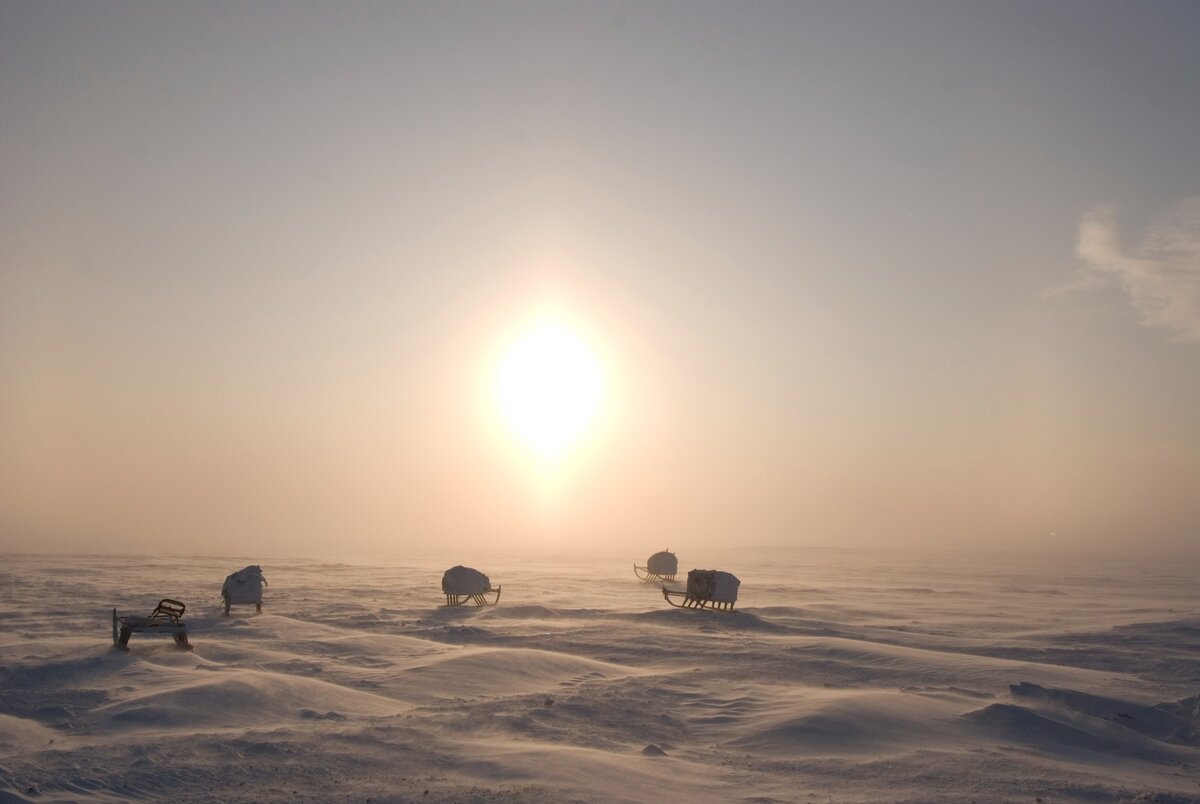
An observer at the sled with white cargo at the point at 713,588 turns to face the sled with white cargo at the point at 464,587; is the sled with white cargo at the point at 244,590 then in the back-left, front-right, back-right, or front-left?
front-left

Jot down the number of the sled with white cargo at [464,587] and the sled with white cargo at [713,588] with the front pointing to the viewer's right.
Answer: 1

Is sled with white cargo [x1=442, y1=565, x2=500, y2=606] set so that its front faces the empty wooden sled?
no

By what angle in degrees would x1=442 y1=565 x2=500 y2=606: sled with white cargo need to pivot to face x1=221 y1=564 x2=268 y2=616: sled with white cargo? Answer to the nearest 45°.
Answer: approximately 135° to its right

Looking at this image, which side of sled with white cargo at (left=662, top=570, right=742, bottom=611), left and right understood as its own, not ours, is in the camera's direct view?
left

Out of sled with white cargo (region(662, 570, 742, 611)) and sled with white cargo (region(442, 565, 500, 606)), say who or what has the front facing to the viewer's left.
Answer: sled with white cargo (region(662, 570, 742, 611))

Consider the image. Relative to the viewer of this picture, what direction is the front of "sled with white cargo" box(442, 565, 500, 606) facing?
facing to the right of the viewer

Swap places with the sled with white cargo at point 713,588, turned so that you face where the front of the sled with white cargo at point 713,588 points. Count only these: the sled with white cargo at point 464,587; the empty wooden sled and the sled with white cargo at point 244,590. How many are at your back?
0

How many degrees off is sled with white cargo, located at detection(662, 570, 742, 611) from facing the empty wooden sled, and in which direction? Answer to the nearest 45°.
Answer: approximately 45° to its left

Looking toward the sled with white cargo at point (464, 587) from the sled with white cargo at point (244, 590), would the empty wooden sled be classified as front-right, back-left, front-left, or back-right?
back-right

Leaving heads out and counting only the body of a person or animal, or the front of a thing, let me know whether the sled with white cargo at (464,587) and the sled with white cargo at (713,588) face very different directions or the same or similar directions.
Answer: very different directions

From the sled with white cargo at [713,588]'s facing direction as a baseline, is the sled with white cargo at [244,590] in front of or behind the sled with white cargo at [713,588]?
in front
